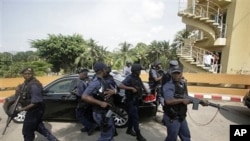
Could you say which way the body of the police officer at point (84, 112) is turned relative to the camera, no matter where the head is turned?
to the viewer's left

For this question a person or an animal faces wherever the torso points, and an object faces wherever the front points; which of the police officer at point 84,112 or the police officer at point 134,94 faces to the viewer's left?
the police officer at point 84,112

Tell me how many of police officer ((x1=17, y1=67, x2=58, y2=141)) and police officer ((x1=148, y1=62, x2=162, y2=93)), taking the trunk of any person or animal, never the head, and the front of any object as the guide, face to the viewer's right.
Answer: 1

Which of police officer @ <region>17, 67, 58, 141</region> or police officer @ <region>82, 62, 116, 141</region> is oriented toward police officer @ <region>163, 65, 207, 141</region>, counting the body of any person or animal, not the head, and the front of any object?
police officer @ <region>82, 62, 116, 141</region>

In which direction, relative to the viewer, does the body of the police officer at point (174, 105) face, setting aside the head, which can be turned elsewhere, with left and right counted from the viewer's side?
facing the viewer and to the right of the viewer

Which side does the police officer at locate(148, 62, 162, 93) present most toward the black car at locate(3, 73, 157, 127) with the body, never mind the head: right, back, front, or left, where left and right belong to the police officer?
back

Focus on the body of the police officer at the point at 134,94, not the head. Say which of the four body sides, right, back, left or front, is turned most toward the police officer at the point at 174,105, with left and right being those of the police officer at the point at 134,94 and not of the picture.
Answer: front

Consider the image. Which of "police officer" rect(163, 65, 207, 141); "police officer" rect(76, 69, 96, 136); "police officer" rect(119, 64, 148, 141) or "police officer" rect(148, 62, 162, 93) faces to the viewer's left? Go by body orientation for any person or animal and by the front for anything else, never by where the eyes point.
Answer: "police officer" rect(76, 69, 96, 136)

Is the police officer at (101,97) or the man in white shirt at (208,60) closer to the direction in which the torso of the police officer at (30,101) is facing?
the police officer

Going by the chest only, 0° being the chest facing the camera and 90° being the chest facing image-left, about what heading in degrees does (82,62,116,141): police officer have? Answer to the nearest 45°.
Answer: approximately 270°
